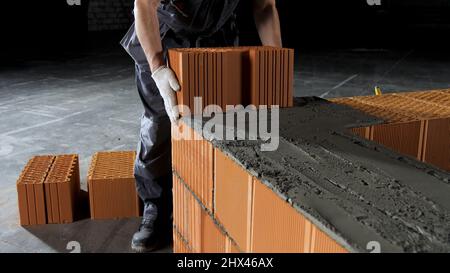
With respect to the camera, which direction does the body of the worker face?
toward the camera

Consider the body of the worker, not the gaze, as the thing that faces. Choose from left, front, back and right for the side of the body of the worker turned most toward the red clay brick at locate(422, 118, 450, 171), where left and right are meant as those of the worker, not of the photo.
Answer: front

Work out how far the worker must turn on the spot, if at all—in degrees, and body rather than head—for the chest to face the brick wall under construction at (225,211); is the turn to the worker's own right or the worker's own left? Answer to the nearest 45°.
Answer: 0° — they already face it

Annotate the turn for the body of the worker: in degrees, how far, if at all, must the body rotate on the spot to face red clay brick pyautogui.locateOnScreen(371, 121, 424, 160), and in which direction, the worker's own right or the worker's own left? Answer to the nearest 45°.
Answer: approximately 45° to the worker's own left
